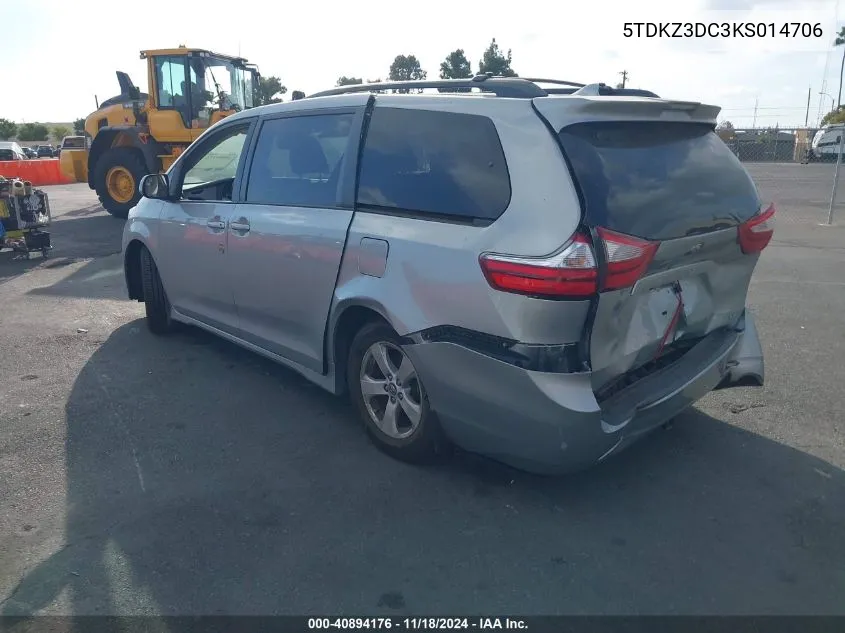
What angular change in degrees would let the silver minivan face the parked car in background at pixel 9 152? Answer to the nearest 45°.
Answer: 0° — it already faces it

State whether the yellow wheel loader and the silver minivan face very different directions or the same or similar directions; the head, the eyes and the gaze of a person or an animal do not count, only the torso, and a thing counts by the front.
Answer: very different directions

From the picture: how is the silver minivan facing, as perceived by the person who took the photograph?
facing away from the viewer and to the left of the viewer

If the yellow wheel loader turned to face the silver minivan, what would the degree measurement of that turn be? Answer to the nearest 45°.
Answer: approximately 45° to its right

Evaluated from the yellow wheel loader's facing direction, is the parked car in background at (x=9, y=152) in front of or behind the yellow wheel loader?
behind

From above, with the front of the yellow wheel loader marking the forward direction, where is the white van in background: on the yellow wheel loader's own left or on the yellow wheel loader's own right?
on the yellow wheel loader's own left

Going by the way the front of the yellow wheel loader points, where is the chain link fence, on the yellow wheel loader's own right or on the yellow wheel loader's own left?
on the yellow wheel loader's own left
